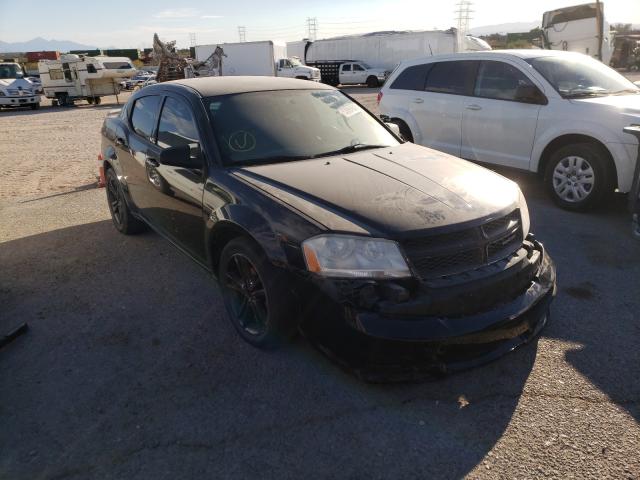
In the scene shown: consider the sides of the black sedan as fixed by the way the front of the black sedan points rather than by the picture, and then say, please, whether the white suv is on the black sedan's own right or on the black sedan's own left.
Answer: on the black sedan's own left

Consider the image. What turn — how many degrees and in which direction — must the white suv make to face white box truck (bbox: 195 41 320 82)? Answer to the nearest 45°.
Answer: approximately 180°

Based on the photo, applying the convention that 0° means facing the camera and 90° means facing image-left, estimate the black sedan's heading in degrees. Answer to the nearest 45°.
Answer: approximately 315°

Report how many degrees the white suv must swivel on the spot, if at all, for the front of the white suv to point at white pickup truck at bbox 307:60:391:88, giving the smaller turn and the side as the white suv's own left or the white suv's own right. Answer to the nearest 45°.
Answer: approximately 135° to the white suv's own left

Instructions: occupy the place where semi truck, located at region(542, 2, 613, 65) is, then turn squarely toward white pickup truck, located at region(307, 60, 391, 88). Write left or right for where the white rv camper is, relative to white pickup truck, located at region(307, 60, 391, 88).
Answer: left

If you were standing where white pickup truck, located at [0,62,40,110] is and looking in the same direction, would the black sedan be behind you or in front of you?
in front

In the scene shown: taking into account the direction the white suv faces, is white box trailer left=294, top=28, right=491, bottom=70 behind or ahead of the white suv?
behind

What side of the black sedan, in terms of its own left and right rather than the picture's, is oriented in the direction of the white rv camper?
back

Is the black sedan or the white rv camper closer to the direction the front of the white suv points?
the black sedan

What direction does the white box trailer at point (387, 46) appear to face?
to the viewer's right

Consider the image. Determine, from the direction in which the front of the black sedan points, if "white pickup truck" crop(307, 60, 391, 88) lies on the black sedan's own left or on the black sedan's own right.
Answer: on the black sedan's own left
